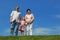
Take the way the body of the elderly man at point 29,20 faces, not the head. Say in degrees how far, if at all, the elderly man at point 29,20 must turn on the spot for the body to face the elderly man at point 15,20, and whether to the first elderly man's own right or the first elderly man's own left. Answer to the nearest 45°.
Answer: approximately 90° to the first elderly man's own right

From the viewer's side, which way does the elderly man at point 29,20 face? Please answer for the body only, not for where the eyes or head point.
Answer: toward the camera
